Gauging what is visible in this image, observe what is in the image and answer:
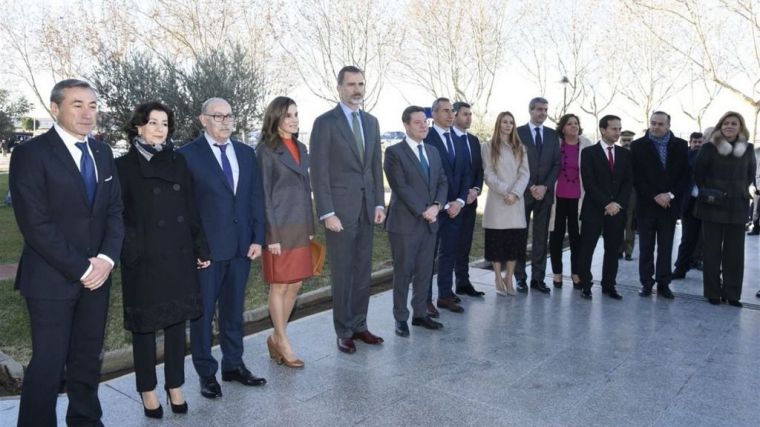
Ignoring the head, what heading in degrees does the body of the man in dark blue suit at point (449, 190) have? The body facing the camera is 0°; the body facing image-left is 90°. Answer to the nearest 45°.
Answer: approximately 315°

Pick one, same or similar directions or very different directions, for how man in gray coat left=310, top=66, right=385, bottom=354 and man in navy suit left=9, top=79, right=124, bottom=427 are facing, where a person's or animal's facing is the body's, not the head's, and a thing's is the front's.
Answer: same or similar directions

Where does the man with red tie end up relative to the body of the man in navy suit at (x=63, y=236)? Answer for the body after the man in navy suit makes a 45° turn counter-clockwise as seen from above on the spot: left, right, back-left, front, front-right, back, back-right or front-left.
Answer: front

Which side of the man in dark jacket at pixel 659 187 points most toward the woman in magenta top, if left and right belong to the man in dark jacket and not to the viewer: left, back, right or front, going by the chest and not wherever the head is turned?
right

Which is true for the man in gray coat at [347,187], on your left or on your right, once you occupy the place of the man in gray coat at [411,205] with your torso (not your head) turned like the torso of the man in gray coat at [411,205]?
on your right

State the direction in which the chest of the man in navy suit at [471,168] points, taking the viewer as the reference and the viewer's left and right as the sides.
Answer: facing the viewer and to the right of the viewer

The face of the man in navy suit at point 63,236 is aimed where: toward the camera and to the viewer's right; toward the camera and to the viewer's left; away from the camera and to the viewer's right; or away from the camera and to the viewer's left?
toward the camera and to the viewer's right

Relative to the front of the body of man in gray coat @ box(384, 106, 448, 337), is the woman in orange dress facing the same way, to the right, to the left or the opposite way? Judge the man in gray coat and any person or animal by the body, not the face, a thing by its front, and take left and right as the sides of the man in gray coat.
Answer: the same way

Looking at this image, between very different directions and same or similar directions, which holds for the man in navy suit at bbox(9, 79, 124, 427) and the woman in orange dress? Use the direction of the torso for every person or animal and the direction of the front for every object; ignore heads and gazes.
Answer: same or similar directions

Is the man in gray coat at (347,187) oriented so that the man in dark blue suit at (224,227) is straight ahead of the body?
no

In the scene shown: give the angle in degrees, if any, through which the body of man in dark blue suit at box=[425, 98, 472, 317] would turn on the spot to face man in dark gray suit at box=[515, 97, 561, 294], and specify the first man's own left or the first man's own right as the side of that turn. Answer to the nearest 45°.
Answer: approximately 90° to the first man's own left

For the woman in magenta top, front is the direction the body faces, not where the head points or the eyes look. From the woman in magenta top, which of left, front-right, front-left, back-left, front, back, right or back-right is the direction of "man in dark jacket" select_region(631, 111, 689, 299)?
left

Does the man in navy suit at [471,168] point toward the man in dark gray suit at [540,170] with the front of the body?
no

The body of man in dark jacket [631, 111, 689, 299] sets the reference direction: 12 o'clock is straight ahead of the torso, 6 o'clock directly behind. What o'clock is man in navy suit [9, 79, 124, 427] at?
The man in navy suit is roughly at 1 o'clock from the man in dark jacket.

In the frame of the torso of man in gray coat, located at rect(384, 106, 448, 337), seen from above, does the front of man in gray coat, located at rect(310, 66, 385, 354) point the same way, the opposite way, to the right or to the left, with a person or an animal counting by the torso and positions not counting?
the same way

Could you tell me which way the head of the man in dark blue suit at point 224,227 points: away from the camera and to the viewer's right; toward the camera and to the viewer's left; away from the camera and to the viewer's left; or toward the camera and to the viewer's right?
toward the camera and to the viewer's right

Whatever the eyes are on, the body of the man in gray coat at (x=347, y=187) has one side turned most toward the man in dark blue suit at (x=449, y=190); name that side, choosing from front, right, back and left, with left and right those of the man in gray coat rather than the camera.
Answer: left

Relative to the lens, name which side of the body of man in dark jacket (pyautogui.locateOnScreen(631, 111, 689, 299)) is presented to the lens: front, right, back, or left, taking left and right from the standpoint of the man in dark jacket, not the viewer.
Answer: front
